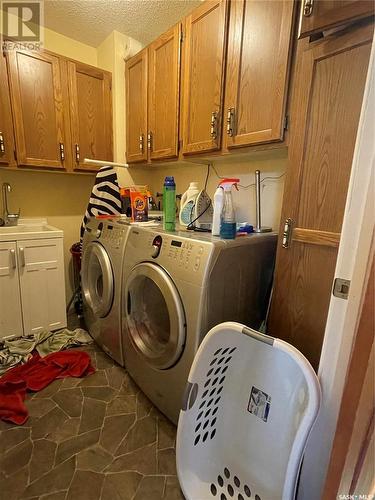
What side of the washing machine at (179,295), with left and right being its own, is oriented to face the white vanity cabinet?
right

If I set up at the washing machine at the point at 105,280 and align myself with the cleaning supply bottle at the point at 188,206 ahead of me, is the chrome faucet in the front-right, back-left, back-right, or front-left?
back-left

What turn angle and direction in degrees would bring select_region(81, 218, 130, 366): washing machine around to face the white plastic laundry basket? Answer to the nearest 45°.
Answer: approximately 90° to its left

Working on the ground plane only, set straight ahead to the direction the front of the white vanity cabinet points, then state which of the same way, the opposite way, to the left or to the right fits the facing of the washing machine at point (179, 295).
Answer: to the right

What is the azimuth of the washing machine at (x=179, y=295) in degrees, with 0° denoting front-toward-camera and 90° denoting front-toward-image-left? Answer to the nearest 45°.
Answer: approximately 45°

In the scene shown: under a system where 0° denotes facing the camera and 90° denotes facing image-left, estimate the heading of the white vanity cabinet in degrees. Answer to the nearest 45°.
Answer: approximately 0°

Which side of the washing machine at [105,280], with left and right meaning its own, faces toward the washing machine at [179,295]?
left

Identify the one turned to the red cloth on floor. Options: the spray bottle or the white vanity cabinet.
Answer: the white vanity cabinet
